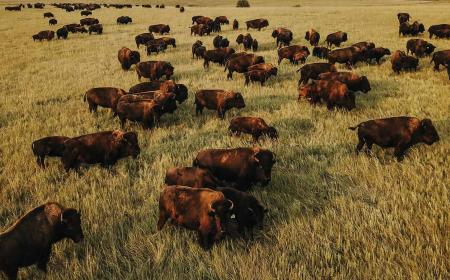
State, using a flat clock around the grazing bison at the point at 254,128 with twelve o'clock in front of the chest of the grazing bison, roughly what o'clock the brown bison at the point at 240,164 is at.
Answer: The brown bison is roughly at 3 o'clock from the grazing bison.

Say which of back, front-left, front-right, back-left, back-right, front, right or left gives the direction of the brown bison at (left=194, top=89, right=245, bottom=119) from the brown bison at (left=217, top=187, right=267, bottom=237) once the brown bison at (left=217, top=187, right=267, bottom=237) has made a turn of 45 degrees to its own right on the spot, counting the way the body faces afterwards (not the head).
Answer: back

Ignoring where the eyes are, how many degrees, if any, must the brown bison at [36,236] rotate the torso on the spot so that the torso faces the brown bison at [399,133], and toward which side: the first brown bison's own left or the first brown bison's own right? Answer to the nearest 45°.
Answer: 0° — it already faces it
